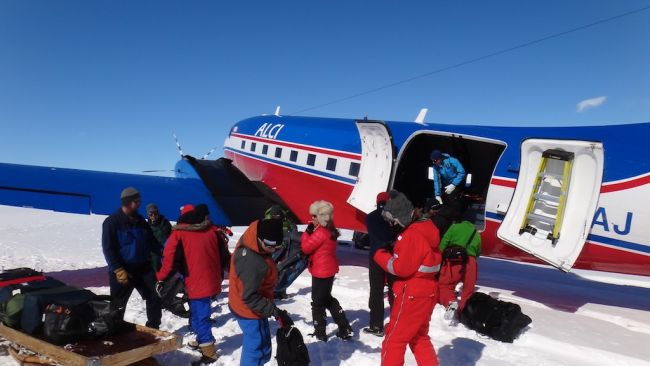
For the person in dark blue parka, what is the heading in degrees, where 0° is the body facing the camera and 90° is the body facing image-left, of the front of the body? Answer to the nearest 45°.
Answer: approximately 315°

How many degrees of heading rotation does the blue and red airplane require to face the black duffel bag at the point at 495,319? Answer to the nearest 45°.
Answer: approximately 135° to its left

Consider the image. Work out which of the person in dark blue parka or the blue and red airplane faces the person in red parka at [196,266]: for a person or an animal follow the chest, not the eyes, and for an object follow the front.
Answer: the person in dark blue parka

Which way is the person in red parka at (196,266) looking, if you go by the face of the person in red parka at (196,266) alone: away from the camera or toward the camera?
away from the camera

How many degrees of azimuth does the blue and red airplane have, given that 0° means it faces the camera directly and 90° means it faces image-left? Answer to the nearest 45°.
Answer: approximately 135°
